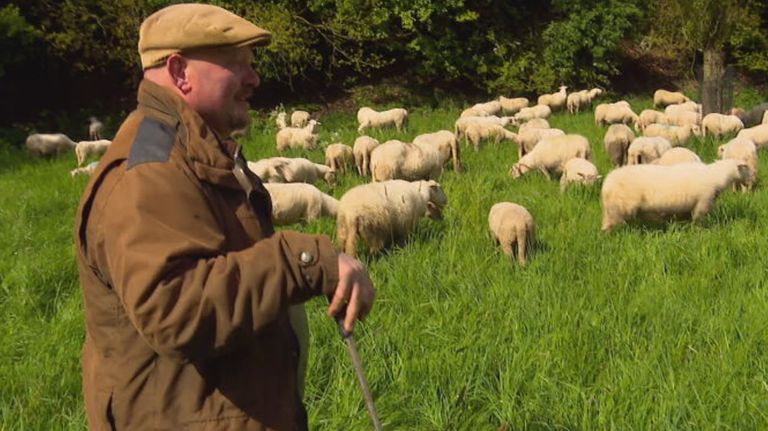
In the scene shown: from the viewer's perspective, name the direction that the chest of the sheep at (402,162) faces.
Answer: to the viewer's right

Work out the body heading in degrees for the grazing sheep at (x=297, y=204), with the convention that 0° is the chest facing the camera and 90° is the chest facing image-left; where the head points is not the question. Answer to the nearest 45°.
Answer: approximately 270°

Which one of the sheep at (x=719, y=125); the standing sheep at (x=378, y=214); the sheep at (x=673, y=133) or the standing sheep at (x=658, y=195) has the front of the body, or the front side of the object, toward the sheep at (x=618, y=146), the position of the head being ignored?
the standing sheep at (x=378, y=214)

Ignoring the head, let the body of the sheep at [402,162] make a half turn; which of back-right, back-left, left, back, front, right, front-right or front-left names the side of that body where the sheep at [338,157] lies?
front-right

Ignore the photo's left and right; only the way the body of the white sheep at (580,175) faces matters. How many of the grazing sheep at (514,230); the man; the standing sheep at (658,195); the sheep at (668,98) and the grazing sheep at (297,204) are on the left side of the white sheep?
1

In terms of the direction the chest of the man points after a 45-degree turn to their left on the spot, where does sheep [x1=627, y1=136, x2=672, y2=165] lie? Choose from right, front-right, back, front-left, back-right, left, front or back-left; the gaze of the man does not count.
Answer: front

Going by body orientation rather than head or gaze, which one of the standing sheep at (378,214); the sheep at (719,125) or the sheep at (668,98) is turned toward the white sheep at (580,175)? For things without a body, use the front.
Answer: the standing sheep

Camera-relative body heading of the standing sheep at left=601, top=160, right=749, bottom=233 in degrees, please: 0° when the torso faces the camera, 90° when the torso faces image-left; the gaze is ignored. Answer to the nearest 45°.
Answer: approximately 270°

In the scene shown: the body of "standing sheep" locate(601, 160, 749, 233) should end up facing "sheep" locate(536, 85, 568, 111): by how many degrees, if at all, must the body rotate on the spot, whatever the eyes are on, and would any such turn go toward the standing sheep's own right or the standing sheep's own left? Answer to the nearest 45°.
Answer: approximately 90° to the standing sheep's own left

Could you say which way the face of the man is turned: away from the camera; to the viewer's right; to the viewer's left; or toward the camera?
to the viewer's right

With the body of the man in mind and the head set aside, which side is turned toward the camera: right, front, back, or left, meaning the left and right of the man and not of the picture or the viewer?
right

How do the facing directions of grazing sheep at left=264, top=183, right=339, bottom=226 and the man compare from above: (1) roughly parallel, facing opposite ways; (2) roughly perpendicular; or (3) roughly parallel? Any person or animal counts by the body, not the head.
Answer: roughly parallel
